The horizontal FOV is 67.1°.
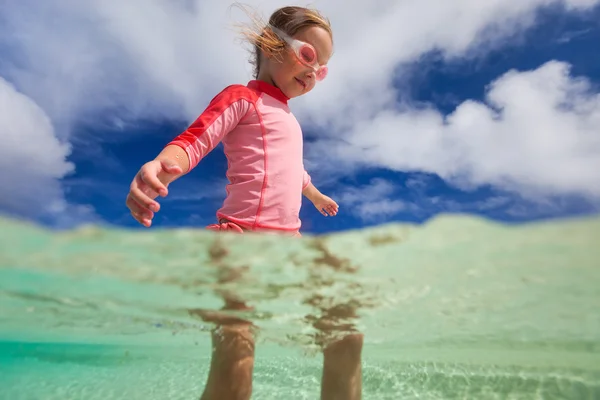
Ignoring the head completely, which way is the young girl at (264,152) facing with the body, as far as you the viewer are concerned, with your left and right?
facing the viewer and to the right of the viewer

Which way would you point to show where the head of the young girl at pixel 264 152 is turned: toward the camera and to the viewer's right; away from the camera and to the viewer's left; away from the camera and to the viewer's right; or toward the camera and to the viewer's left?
toward the camera and to the viewer's right
